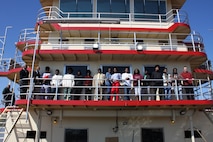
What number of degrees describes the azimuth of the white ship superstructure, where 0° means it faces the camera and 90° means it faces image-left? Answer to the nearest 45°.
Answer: approximately 0°
